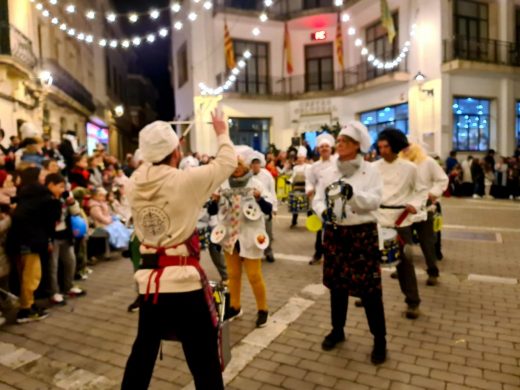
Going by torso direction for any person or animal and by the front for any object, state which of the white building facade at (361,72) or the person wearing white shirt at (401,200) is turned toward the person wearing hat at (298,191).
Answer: the white building facade

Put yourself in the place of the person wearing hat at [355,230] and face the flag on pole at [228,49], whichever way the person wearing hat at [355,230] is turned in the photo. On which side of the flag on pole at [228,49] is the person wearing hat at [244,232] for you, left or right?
left

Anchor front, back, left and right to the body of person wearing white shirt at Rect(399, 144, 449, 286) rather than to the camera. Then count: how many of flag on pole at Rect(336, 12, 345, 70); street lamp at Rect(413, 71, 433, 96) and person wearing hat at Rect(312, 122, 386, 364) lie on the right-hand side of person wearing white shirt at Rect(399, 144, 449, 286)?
2

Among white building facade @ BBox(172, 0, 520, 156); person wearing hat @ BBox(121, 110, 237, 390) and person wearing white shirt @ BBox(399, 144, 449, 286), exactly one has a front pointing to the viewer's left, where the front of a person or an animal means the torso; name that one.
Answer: person wearing white shirt @ BBox(399, 144, 449, 286)

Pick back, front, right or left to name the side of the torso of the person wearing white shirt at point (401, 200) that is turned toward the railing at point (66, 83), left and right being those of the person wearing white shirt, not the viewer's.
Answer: right

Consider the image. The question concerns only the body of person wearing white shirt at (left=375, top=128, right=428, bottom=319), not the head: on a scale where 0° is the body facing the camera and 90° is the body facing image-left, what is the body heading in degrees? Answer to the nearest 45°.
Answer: approximately 45°

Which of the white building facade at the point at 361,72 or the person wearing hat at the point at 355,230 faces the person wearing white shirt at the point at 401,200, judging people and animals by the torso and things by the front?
the white building facade

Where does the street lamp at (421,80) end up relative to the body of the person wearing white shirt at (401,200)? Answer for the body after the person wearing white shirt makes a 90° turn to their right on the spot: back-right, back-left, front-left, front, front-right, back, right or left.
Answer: front-right

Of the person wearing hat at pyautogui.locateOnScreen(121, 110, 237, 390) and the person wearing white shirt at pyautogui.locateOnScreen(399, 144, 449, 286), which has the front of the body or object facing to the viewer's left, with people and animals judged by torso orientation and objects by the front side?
the person wearing white shirt at pyautogui.locateOnScreen(399, 144, 449, 286)

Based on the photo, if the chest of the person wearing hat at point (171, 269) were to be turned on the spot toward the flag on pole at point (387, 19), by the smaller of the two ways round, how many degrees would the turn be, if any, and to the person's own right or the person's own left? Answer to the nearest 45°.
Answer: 0° — they already face it

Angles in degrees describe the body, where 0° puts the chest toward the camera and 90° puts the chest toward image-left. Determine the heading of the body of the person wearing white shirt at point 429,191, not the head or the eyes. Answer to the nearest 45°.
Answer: approximately 90°

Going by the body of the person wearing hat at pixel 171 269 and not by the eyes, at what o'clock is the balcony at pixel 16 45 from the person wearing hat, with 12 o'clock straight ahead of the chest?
The balcony is roughly at 10 o'clock from the person wearing hat.
